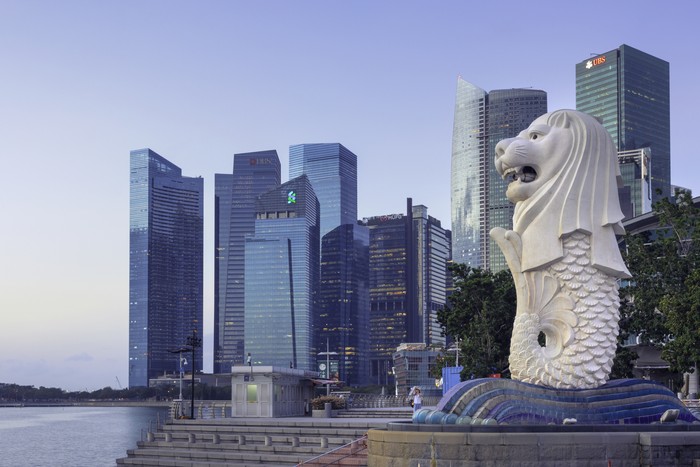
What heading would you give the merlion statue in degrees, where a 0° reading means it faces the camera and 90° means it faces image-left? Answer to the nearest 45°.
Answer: approximately 90°

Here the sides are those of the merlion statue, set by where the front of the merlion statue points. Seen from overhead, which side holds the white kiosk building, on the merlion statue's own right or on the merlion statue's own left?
on the merlion statue's own right

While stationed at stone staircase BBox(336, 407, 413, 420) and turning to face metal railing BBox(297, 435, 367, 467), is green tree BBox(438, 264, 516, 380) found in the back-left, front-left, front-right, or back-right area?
back-left

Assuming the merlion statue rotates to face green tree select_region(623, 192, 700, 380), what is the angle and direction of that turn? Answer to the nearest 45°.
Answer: approximately 90° to its right

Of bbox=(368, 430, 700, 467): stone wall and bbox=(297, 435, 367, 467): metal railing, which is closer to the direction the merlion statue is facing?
the metal railing

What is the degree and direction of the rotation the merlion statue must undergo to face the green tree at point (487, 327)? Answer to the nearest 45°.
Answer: approximately 90° to its right
